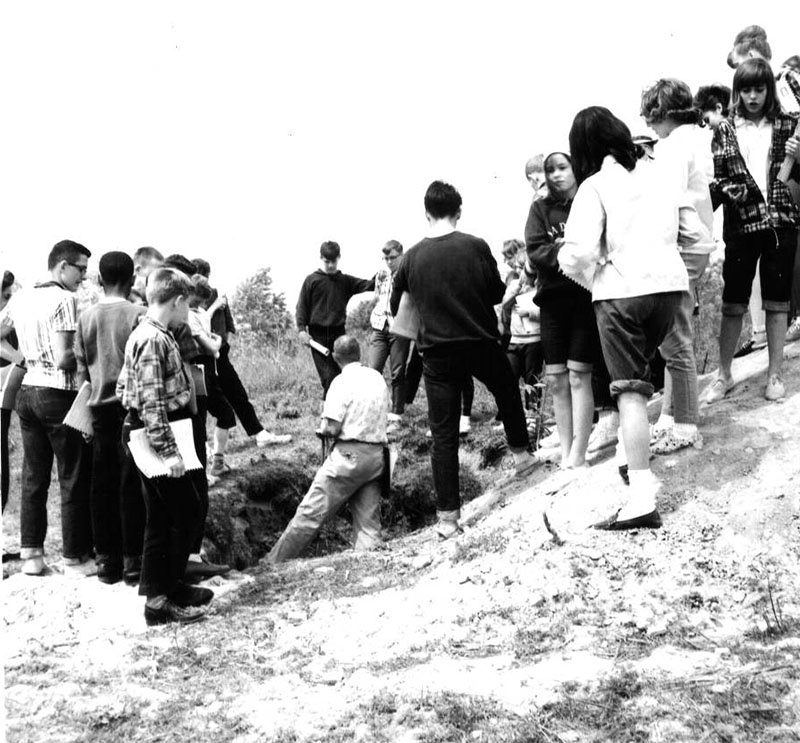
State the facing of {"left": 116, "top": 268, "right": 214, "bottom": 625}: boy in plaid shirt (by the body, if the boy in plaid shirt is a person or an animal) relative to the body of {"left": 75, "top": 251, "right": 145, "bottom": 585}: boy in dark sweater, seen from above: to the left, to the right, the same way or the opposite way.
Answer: to the right

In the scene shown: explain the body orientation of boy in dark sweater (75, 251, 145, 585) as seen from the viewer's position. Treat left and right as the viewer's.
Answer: facing away from the viewer

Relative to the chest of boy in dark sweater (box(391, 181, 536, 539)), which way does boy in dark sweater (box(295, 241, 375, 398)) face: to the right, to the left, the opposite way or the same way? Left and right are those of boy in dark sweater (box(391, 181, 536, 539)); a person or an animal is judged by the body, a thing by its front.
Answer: the opposite way

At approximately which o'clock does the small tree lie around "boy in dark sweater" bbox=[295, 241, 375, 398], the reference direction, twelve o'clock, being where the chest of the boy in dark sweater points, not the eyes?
The small tree is roughly at 6 o'clock from the boy in dark sweater.

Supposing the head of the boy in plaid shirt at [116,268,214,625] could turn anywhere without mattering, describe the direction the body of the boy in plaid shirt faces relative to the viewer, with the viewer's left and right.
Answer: facing to the right of the viewer

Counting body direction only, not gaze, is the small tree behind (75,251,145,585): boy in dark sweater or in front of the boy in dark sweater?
in front

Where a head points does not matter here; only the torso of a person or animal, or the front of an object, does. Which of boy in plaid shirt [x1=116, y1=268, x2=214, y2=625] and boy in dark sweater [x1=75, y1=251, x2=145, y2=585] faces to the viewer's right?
the boy in plaid shirt

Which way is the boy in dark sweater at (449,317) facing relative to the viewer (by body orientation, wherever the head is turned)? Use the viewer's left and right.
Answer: facing away from the viewer

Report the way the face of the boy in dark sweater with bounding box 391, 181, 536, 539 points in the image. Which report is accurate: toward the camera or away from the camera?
away from the camera

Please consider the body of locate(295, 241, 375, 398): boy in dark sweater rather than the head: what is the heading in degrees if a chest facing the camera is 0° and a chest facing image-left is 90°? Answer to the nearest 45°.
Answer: approximately 0°

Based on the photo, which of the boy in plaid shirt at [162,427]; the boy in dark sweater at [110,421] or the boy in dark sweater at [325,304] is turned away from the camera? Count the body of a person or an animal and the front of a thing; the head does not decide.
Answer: the boy in dark sweater at [110,421]

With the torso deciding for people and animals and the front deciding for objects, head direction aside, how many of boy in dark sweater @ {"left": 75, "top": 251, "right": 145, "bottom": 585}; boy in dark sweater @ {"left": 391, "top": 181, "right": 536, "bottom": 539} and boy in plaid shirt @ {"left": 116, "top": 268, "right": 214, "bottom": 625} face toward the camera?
0

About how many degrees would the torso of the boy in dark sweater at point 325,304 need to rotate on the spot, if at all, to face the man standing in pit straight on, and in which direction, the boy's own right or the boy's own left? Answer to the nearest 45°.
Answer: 0° — they already face them
